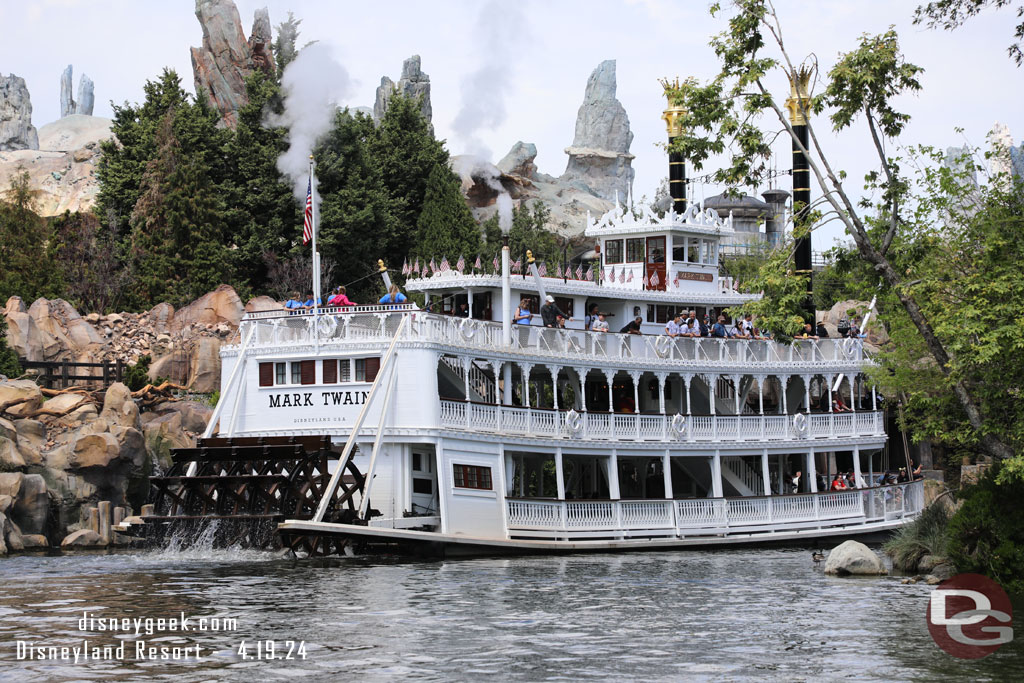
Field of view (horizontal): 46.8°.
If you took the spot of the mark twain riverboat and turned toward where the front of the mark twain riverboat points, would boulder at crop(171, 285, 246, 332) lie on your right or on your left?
on your left

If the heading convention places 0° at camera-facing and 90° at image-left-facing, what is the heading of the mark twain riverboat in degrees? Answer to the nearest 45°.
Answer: approximately 225°

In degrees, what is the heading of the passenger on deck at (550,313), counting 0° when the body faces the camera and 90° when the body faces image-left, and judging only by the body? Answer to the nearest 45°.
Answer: approximately 315°

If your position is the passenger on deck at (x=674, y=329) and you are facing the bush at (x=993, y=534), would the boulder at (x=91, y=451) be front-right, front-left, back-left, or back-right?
back-right

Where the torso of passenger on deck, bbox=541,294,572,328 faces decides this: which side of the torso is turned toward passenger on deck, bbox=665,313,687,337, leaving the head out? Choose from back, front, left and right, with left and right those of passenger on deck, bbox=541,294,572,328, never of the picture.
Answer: left

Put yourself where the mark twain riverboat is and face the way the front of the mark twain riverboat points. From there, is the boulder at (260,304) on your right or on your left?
on your left
